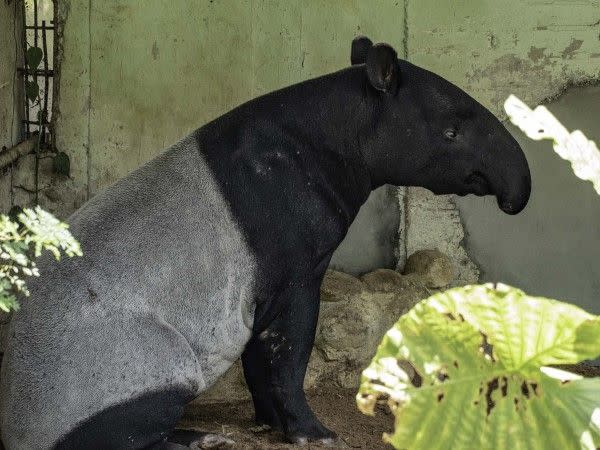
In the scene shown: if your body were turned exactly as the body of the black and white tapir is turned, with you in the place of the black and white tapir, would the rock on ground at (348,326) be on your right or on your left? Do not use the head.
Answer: on your left

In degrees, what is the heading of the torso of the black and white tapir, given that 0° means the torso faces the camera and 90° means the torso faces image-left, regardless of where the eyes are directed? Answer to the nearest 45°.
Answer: approximately 270°

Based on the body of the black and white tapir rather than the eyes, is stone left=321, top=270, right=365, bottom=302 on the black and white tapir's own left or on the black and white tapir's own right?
on the black and white tapir's own left

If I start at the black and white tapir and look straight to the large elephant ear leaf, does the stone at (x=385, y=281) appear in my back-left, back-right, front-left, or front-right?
back-left

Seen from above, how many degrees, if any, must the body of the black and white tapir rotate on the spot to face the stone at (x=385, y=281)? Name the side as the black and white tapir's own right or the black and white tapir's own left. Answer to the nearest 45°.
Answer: approximately 45° to the black and white tapir's own left

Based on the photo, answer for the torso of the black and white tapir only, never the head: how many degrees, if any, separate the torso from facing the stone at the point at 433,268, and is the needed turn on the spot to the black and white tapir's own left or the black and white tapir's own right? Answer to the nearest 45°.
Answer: approximately 45° to the black and white tapir's own left
